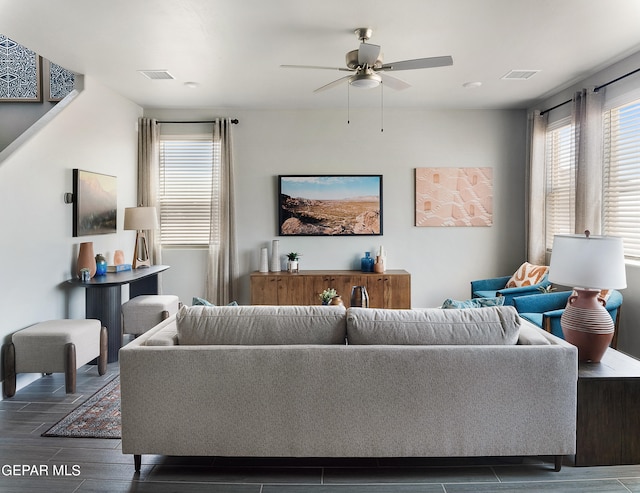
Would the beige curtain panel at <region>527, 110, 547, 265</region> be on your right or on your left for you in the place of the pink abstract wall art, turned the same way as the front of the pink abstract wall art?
on your left

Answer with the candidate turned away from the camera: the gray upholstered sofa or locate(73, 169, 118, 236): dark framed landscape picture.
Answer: the gray upholstered sofa

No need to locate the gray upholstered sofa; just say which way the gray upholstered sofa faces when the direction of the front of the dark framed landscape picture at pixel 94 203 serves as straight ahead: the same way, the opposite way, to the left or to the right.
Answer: to the left

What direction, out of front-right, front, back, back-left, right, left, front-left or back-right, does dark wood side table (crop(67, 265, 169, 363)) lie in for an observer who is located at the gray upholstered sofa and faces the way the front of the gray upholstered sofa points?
front-left

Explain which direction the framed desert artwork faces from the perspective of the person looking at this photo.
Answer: facing the viewer

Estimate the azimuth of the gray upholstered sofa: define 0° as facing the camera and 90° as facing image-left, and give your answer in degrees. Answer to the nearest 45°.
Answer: approximately 180°

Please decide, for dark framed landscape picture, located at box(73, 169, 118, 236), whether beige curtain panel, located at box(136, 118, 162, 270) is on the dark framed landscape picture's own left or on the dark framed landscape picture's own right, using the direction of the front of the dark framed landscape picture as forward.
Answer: on the dark framed landscape picture's own left

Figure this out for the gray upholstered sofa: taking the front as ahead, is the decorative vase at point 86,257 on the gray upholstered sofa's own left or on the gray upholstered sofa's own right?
on the gray upholstered sofa's own left

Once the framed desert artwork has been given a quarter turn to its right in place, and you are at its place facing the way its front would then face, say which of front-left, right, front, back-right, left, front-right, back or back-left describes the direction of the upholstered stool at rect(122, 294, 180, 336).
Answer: front-left

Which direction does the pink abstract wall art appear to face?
toward the camera

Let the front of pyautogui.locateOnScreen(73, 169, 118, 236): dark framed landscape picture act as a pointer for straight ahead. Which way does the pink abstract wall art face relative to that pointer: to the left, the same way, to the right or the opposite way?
to the right

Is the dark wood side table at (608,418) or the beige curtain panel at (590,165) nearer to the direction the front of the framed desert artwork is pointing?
the dark wood side table

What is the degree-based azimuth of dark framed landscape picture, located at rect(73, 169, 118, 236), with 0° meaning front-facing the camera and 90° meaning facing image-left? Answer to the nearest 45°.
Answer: approximately 315°

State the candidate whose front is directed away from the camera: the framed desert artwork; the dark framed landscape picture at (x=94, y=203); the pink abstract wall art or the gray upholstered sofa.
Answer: the gray upholstered sofa

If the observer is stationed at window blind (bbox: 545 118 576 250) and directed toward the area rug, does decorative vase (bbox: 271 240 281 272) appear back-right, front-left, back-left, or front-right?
front-right

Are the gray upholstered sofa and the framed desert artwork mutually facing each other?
yes

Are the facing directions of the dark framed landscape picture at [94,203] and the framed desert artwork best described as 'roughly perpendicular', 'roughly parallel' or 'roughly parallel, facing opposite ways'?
roughly perpendicular

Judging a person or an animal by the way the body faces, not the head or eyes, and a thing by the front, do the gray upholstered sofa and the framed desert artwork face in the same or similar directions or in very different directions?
very different directions
